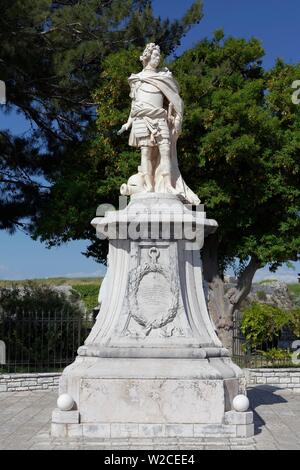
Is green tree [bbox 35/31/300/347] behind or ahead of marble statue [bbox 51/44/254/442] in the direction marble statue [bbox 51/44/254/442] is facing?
behind

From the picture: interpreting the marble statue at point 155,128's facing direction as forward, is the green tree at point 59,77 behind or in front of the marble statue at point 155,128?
behind

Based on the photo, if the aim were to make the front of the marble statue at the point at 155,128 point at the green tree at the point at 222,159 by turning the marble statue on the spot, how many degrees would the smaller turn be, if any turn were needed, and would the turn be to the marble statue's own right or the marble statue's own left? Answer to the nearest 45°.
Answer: approximately 180°

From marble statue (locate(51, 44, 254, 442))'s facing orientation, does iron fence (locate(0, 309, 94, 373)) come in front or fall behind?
behind

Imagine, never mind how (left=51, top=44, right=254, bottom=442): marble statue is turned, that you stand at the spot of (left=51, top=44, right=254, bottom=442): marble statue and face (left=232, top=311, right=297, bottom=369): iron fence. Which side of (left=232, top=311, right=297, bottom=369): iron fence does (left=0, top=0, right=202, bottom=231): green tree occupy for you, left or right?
left

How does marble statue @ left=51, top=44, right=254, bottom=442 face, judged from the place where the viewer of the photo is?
facing the viewer
